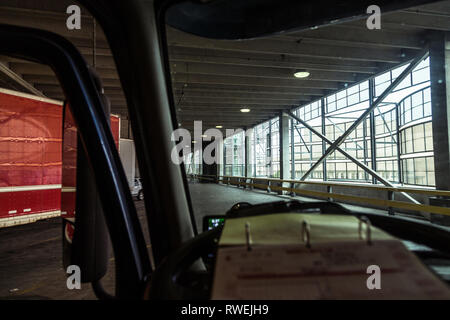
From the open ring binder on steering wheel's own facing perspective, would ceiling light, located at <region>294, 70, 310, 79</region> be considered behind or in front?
behind

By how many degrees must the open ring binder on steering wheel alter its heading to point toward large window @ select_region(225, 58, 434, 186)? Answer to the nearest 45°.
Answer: approximately 180°

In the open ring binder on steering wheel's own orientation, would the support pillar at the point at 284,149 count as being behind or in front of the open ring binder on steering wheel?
behind

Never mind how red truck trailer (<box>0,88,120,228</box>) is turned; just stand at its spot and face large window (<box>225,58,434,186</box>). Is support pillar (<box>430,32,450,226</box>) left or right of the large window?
right

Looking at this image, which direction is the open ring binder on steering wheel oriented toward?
toward the camera

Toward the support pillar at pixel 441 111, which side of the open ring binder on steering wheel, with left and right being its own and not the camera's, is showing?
back
